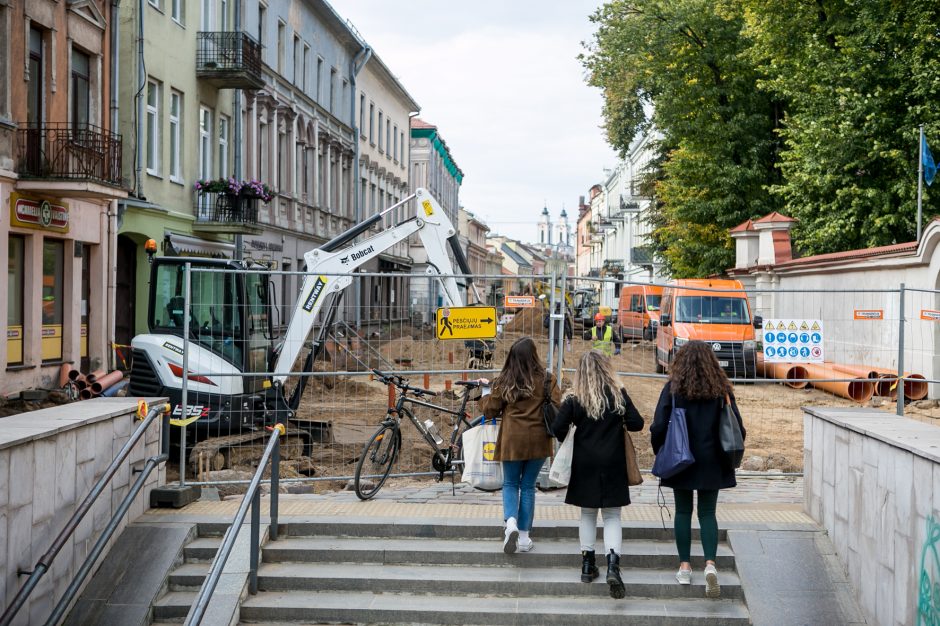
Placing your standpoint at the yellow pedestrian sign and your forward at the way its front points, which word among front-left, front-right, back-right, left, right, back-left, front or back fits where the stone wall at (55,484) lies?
front-right

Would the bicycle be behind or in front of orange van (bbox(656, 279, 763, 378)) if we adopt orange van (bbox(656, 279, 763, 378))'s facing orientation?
in front

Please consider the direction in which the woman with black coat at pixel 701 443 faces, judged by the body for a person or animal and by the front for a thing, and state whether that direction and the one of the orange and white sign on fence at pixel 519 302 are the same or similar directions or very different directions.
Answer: very different directions

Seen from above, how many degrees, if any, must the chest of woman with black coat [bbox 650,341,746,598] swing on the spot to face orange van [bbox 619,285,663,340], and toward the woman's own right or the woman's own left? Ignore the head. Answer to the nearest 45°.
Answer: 0° — they already face it

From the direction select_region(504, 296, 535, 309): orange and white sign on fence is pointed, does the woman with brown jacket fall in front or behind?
in front

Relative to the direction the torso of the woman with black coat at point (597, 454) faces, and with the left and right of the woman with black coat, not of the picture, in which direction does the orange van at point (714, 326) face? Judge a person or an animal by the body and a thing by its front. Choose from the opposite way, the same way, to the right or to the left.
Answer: the opposite way

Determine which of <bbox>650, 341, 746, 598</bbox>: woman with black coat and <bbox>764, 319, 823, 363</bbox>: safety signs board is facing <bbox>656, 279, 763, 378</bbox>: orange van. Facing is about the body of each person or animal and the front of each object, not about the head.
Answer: the woman with black coat

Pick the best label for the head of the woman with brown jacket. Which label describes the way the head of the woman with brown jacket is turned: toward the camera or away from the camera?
away from the camera
